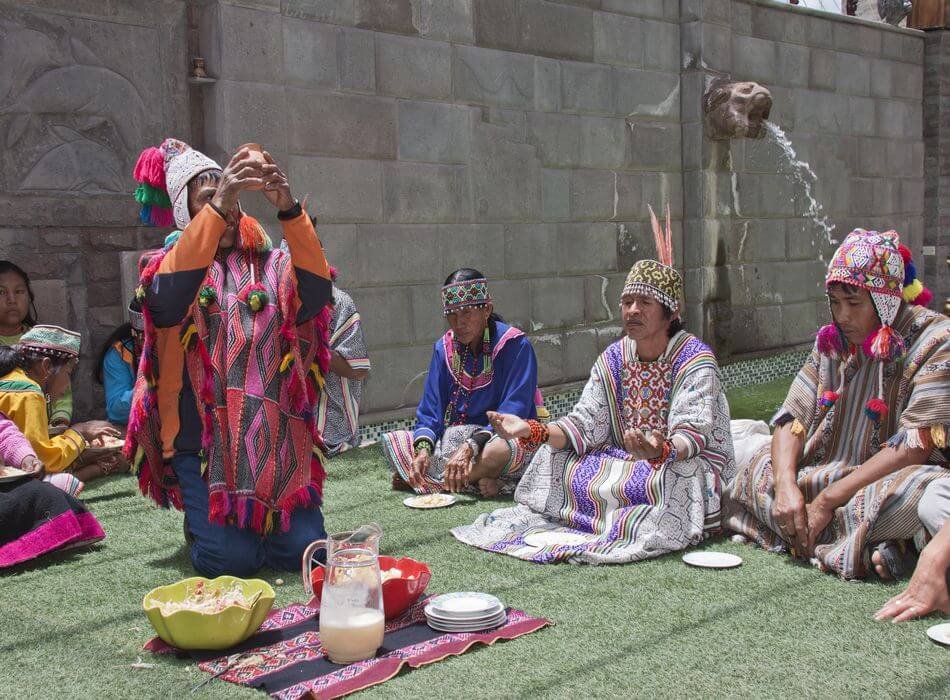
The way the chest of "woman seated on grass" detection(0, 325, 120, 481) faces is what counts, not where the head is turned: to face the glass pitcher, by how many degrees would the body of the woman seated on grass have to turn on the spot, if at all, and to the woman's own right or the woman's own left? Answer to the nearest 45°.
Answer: approximately 90° to the woman's own right

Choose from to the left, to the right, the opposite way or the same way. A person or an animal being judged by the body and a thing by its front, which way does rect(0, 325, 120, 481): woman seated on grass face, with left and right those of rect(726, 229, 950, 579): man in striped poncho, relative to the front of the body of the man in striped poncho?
the opposite way

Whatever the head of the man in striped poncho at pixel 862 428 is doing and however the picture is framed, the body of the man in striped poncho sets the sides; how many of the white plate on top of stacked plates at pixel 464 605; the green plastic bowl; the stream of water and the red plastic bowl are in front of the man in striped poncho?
3

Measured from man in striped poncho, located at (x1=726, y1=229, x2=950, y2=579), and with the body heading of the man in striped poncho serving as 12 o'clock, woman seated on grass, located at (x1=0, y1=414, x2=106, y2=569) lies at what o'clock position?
The woman seated on grass is roughly at 1 o'clock from the man in striped poncho.

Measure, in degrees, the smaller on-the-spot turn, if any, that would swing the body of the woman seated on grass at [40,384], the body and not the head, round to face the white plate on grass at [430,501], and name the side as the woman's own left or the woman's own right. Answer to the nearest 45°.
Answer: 0° — they already face it

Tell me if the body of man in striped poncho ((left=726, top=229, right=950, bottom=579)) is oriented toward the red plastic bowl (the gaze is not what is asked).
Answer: yes

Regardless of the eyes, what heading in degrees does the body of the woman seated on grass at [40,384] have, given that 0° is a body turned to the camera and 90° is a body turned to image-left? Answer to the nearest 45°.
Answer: approximately 270°
